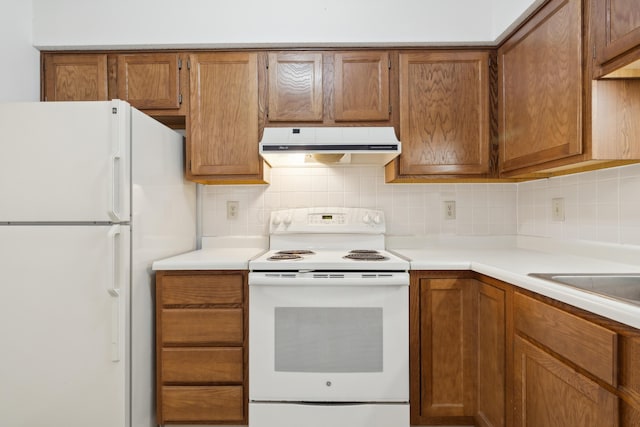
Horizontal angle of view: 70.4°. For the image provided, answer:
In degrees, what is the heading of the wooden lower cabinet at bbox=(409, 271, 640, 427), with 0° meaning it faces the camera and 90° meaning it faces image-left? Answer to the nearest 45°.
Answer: approximately 45°

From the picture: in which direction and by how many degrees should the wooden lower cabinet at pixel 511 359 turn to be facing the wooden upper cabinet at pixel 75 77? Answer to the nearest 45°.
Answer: approximately 45° to its right

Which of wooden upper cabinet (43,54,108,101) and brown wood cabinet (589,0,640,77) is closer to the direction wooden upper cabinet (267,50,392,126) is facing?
the brown wood cabinet

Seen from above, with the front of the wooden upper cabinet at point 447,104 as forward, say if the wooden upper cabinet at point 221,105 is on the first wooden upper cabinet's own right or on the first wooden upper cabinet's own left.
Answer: on the first wooden upper cabinet's own right

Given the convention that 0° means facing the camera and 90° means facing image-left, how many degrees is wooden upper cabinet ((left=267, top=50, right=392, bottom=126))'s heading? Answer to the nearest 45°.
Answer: approximately 0°
